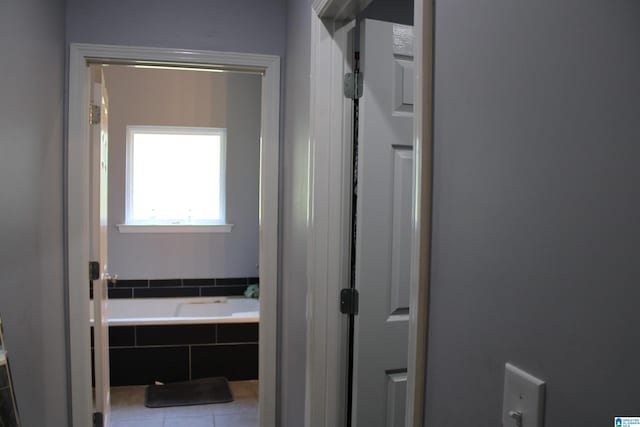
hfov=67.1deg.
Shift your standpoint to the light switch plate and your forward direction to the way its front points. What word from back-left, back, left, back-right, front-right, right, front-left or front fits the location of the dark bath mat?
right

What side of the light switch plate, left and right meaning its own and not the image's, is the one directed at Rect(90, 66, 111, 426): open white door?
right

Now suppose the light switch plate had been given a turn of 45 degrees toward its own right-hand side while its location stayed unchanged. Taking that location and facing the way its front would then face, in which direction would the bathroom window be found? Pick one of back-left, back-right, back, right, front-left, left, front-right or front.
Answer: front-right

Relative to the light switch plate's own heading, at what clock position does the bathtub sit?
The bathtub is roughly at 3 o'clock from the light switch plate.

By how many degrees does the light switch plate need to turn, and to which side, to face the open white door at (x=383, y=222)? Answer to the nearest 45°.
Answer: approximately 90° to its right

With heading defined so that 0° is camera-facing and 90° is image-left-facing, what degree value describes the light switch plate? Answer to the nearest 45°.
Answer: approximately 45°
